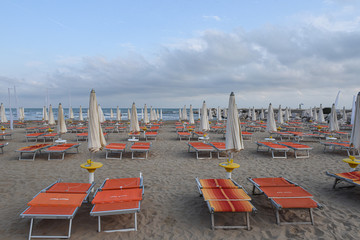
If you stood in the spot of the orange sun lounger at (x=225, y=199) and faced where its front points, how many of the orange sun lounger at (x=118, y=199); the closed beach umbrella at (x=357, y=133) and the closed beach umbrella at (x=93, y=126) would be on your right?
2

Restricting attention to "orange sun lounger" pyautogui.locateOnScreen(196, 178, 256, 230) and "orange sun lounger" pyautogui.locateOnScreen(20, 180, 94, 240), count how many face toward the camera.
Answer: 2

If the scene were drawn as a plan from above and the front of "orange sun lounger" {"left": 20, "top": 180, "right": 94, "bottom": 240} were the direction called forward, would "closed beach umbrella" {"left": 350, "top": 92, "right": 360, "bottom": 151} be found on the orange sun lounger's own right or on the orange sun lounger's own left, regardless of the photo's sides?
on the orange sun lounger's own left

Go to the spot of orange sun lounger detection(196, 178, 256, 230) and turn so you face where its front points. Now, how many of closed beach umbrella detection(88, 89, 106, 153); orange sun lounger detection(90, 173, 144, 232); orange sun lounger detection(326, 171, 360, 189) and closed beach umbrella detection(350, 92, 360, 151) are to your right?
2

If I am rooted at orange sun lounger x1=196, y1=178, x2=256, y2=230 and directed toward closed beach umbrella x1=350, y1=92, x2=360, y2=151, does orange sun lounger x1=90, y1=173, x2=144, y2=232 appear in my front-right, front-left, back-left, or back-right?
back-left

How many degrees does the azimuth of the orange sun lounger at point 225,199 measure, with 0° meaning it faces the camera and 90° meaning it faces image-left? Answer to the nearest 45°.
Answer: approximately 0°

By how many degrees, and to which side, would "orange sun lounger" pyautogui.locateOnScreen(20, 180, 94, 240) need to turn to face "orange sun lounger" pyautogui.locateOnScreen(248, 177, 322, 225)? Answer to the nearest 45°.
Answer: approximately 45° to its left

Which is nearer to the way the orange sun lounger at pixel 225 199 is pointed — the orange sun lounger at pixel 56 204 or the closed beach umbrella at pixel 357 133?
the orange sun lounger
